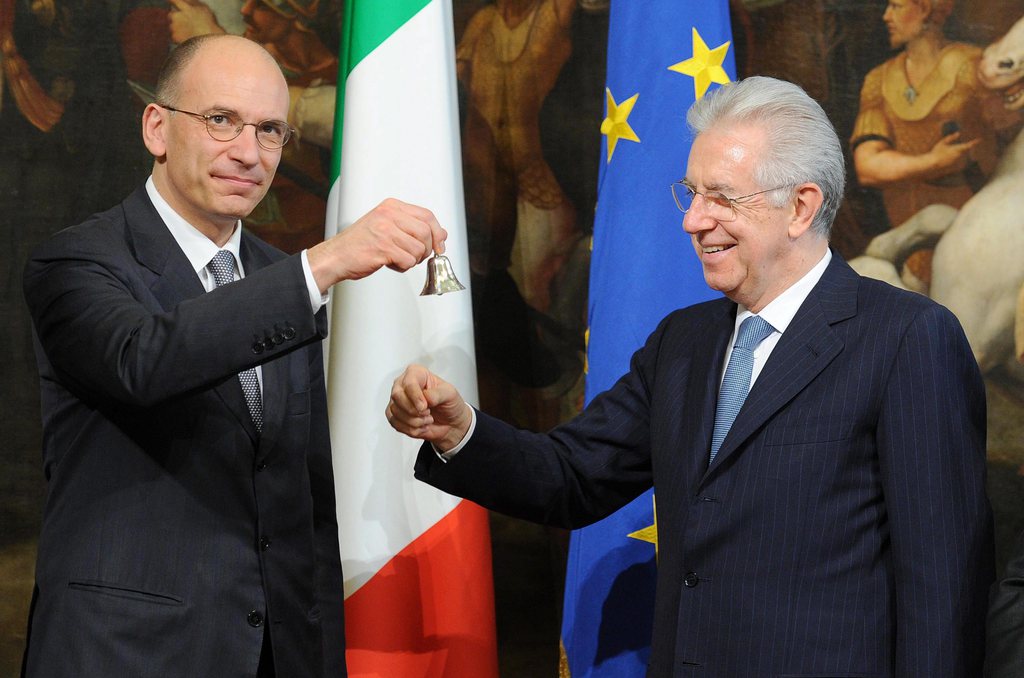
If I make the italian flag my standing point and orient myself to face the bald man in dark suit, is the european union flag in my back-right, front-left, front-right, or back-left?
back-left

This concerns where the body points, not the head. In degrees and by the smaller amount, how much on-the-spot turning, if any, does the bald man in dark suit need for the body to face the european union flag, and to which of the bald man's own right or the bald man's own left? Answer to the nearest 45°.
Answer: approximately 90° to the bald man's own left

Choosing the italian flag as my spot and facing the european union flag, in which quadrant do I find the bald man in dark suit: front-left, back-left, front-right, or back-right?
back-right

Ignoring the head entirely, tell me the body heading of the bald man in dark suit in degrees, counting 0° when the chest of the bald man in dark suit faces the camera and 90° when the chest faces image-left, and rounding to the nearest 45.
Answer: approximately 315°
